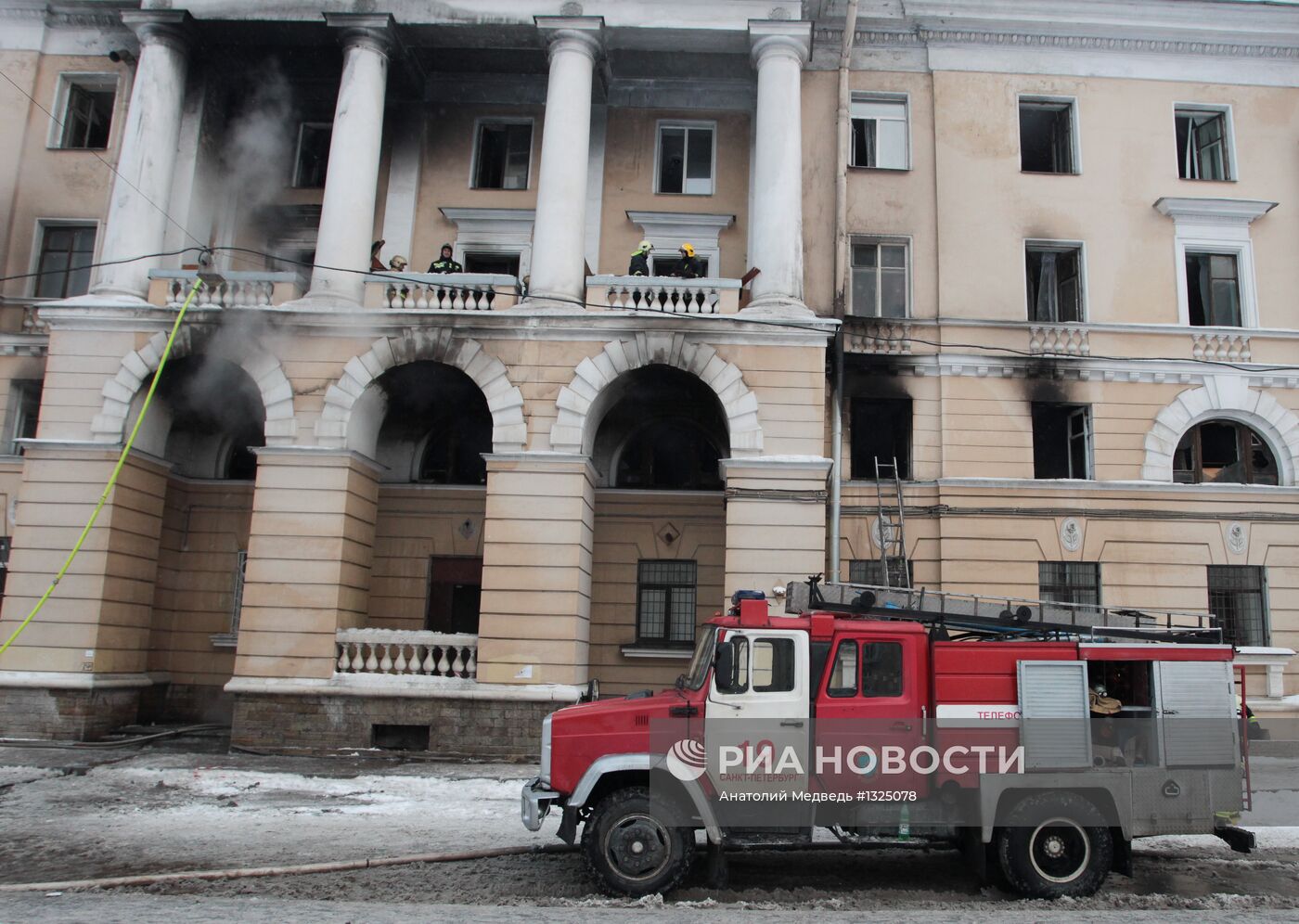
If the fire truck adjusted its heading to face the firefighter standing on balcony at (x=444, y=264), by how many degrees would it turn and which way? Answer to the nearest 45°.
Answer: approximately 45° to its right

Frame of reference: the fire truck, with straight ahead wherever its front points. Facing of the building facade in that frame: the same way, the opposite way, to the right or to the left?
to the left

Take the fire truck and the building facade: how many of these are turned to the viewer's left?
1

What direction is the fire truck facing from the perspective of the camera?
to the viewer's left

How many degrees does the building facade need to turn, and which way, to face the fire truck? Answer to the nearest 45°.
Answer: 0° — it already faces it

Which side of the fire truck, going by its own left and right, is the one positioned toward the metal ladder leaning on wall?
right
